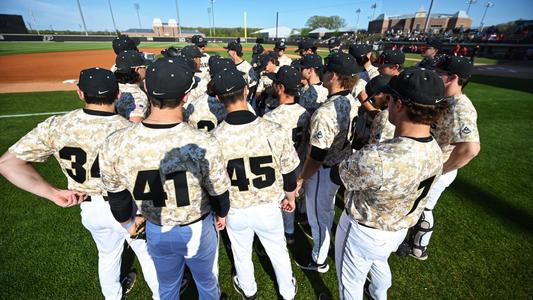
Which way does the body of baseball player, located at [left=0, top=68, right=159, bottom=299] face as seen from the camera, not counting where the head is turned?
away from the camera

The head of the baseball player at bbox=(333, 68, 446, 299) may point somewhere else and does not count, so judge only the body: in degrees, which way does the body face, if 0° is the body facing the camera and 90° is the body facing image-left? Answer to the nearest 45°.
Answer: approximately 135°

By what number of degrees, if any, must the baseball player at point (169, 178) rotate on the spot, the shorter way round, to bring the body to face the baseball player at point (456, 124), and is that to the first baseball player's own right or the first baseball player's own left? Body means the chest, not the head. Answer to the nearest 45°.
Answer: approximately 90° to the first baseball player's own right

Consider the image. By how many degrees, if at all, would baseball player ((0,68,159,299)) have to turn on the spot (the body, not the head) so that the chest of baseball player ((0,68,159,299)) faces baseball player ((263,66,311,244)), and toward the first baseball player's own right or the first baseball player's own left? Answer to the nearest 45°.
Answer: approximately 90° to the first baseball player's own right

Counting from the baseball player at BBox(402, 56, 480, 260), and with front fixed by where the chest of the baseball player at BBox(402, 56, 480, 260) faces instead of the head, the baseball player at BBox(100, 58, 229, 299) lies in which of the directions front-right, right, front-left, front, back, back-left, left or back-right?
front-left

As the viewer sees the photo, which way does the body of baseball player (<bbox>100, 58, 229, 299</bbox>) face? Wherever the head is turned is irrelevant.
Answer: away from the camera

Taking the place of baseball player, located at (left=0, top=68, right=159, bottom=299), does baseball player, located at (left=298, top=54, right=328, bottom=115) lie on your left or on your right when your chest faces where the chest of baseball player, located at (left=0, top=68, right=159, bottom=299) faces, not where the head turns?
on your right

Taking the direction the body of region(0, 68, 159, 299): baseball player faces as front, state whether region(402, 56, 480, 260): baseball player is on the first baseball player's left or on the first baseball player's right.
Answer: on the first baseball player's right
